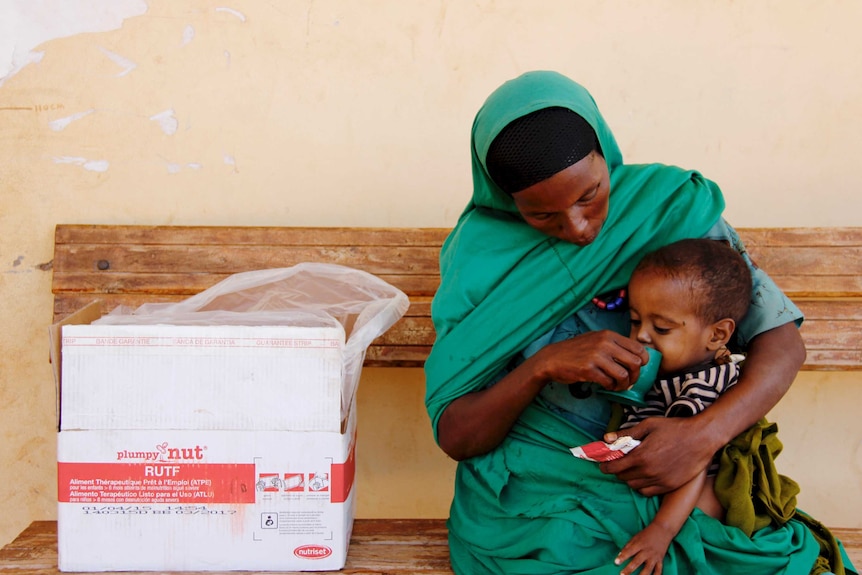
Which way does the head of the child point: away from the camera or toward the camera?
toward the camera

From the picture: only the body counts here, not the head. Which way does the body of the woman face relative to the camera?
toward the camera

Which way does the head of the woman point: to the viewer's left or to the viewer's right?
to the viewer's right

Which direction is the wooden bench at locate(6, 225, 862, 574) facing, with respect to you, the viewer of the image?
facing the viewer
